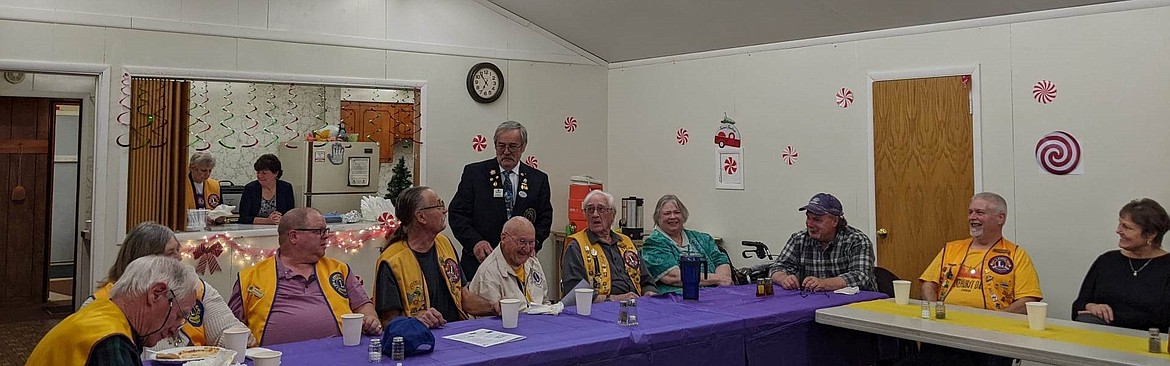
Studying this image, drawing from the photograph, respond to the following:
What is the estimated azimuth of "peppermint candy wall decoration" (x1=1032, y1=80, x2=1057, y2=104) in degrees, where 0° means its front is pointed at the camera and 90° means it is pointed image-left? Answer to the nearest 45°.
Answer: approximately 0°

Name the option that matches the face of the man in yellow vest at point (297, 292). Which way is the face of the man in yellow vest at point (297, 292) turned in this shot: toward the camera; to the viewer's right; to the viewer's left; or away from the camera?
to the viewer's right

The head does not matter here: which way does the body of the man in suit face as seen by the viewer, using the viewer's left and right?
facing the viewer

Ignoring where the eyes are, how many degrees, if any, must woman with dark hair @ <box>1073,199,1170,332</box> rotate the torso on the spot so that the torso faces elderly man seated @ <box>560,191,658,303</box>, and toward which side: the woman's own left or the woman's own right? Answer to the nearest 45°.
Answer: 0° — they already face them

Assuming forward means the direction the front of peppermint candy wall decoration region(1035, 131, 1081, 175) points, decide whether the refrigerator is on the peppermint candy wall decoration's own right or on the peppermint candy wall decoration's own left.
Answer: on the peppermint candy wall decoration's own right

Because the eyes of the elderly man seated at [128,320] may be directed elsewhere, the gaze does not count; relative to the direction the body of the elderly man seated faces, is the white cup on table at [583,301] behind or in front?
in front

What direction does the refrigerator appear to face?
toward the camera

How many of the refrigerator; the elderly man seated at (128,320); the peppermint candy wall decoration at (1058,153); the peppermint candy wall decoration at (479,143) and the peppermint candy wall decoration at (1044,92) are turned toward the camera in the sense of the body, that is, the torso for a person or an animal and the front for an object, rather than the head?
4

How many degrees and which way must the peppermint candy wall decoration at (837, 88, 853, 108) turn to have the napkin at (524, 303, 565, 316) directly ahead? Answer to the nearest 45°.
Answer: approximately 45° to its right

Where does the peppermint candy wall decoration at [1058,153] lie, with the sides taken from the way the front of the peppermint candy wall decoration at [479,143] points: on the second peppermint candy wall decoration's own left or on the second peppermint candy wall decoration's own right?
on the second peppermint candy wall decoration's own left

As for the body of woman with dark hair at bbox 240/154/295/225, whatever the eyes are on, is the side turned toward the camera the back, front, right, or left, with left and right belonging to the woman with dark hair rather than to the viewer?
front

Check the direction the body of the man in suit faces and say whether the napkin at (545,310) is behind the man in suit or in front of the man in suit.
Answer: in front

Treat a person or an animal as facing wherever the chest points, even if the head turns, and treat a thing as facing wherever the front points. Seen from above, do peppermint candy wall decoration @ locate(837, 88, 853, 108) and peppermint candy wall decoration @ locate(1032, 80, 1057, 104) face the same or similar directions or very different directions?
same or similar directions

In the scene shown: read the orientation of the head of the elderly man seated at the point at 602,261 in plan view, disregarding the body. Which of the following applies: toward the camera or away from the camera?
toward the camera

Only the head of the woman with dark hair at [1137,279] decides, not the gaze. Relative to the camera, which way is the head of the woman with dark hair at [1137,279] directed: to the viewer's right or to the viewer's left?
to the viewer's left

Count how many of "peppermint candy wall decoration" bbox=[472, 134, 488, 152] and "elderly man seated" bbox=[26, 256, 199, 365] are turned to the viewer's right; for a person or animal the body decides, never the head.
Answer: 1

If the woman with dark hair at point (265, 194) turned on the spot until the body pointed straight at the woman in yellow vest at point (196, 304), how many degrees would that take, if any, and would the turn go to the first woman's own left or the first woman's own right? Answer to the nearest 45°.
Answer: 0° — they already face them

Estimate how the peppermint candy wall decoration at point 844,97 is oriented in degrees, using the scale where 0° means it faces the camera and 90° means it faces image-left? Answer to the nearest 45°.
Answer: approximately 0°

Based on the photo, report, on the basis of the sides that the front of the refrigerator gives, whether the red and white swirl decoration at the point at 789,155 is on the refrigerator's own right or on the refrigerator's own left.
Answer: on the refrigerator's own left
